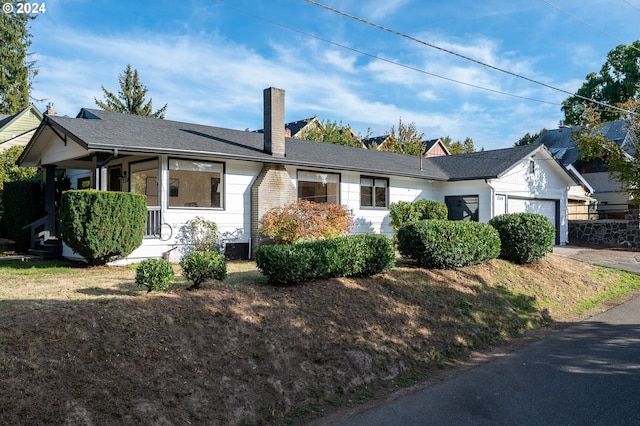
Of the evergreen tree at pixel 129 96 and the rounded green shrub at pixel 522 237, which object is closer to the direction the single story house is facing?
the rounded green shrub

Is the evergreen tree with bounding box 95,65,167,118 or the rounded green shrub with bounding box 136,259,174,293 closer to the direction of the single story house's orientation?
the rounded green shrub

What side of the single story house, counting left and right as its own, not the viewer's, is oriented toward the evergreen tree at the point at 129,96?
back

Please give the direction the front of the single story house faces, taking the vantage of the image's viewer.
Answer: facing the viewer and to the right of the viewer

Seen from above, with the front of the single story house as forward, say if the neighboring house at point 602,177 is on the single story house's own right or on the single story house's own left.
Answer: on the single story house's own left

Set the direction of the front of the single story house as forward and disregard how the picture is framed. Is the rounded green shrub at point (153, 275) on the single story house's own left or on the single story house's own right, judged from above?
on the single story house's own right

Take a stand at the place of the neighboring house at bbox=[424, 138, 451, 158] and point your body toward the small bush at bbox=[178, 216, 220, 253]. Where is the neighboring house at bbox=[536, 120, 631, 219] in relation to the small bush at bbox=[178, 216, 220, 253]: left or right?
left

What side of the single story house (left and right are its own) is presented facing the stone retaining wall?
left

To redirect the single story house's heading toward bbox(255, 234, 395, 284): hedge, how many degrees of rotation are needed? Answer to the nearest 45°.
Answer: approximately 45° to its right
